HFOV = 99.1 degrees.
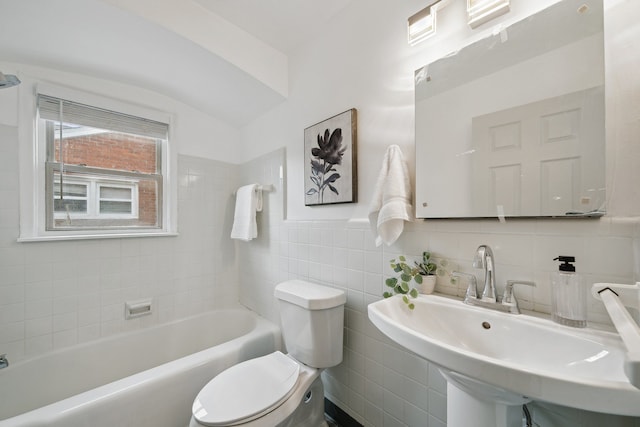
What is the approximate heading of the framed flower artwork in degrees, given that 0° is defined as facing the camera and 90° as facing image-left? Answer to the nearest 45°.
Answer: approximately 45°

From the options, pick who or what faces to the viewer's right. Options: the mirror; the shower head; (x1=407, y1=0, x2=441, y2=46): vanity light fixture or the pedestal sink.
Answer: the shower head

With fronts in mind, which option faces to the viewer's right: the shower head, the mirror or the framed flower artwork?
the shower head

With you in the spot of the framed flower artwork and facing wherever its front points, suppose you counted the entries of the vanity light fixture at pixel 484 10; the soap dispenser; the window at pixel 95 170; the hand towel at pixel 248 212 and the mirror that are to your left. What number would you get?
3

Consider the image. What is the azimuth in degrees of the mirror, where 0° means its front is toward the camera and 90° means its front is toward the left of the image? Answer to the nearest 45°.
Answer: approximately 45°

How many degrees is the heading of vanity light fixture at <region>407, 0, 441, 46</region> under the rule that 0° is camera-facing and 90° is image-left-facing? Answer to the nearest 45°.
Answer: approximately 45°

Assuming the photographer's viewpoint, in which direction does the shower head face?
facing to the right of the viewer
